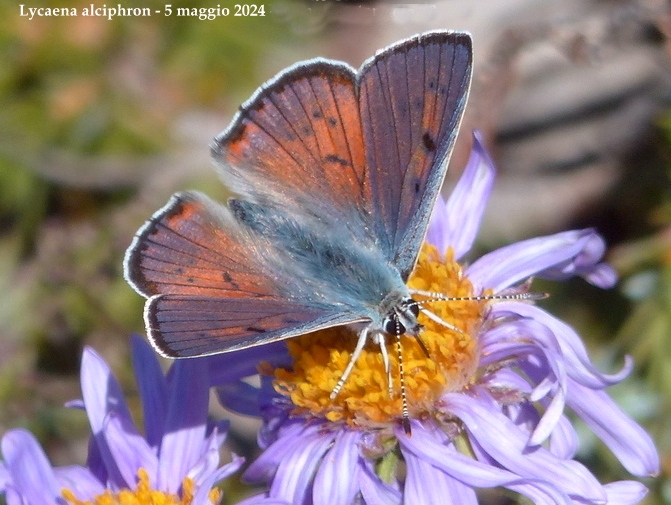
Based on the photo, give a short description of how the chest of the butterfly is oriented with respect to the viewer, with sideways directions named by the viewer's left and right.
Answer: facing the viewer and to the right of the viewer
